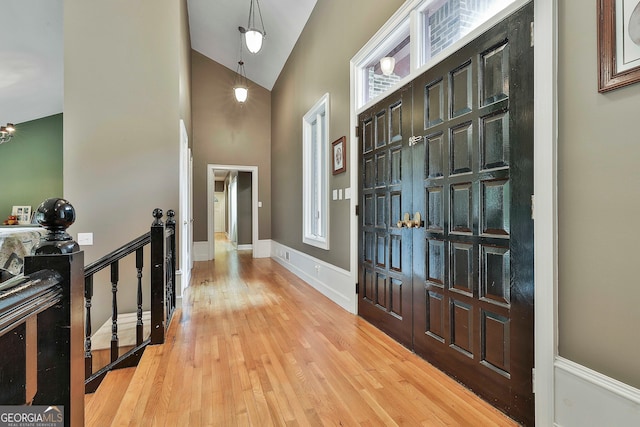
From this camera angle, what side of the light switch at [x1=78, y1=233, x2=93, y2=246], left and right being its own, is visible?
front

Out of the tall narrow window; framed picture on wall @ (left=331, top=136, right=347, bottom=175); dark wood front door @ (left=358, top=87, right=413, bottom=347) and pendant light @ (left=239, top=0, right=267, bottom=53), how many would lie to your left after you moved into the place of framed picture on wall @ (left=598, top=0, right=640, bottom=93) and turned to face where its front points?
0

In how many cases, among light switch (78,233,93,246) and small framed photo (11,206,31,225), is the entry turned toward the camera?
2

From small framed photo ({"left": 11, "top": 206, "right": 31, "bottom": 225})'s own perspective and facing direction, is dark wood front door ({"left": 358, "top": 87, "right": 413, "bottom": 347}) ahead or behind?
ahead

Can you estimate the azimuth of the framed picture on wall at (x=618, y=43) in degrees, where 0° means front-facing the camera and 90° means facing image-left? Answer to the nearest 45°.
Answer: approximately 45°

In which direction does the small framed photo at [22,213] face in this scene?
toward the camera

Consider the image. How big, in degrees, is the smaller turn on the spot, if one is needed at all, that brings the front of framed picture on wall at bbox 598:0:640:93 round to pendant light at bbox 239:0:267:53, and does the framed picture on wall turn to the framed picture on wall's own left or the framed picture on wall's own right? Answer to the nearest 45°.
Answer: approximately 45° to the framed picture on wall's own right

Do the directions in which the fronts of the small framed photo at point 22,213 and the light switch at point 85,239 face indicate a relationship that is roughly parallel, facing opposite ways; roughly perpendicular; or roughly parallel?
roughly parallel

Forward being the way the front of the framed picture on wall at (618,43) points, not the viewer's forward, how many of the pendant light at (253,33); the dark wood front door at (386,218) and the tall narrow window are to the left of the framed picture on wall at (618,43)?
0

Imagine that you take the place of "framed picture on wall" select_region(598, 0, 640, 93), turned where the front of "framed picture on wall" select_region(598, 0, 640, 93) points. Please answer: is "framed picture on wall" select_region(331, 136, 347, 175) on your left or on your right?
on your right
